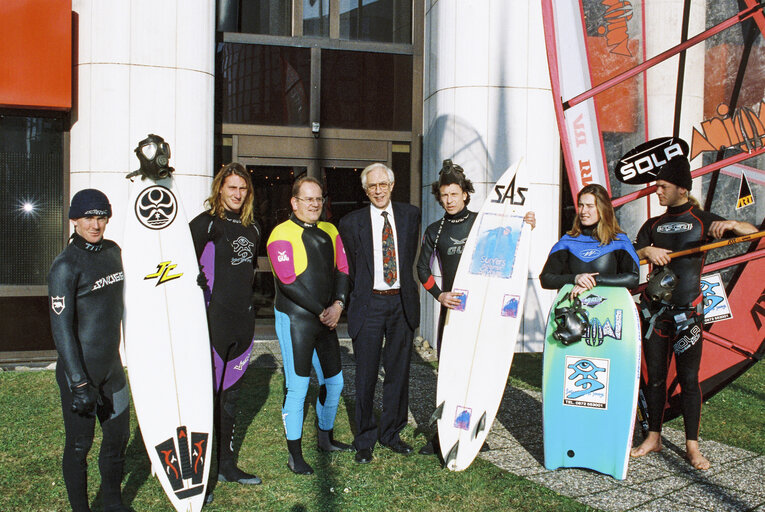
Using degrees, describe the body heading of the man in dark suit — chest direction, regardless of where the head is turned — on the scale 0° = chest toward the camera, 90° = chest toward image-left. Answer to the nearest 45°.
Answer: approximately 0°

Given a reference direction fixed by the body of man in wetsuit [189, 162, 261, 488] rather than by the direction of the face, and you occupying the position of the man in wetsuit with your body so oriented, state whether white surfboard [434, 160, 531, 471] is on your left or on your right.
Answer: on your left

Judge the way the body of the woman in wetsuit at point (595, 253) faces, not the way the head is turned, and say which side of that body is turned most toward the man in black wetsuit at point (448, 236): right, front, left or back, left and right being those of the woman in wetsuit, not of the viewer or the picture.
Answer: right

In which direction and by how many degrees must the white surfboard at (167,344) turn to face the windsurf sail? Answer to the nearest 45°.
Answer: approximately 90° to its left

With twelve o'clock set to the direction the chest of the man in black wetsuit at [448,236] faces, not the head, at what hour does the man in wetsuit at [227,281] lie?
The man in wetsuit is roughly at 2 o'clock from the man in black wetsuit.

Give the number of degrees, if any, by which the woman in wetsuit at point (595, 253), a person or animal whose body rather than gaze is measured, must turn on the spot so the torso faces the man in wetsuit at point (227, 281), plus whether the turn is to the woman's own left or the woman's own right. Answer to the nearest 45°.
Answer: approximately 45° to the woman's own right

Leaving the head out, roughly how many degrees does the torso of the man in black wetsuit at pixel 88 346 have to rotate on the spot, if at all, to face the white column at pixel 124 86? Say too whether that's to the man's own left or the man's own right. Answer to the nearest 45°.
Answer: approximately 135° to the man's own left

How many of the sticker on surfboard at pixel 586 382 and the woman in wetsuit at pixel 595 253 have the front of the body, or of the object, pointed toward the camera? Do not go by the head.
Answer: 2
